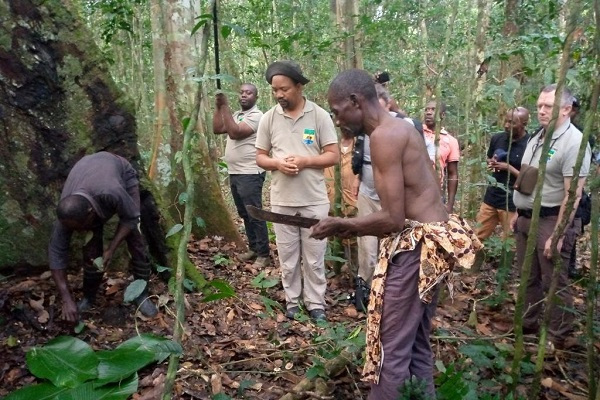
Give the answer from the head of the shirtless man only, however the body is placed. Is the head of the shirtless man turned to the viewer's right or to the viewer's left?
to the viewer's left

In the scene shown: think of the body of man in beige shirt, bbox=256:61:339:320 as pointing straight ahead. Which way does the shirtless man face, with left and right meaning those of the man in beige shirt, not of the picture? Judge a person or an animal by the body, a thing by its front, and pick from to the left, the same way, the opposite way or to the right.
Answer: to the right

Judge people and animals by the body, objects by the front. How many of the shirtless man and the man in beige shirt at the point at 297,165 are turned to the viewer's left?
1

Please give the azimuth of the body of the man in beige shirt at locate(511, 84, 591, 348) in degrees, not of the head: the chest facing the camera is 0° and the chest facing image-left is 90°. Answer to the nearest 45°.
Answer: approximately 45°

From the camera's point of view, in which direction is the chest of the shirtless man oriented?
to the viewer's left
